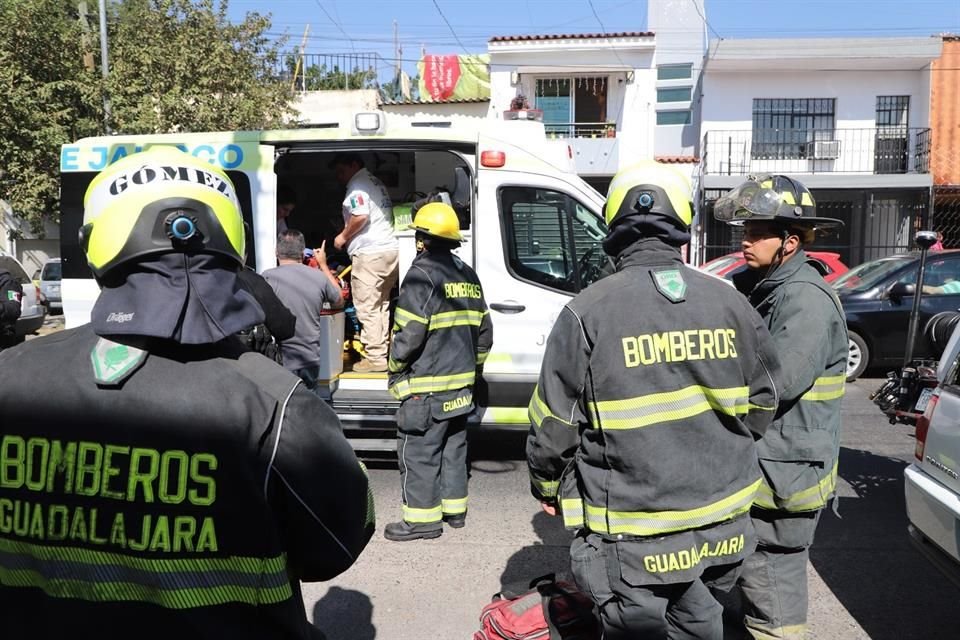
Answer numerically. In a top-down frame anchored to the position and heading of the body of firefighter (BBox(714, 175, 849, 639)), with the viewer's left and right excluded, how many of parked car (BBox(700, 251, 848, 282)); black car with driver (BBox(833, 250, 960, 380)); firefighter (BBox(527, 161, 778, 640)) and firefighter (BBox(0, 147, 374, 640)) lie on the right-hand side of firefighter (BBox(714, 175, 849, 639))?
2

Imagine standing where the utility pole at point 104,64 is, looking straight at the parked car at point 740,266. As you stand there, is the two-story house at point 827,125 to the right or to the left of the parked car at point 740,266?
left

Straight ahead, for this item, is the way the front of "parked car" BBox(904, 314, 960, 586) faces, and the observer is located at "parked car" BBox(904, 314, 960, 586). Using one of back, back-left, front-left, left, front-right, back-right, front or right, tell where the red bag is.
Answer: back

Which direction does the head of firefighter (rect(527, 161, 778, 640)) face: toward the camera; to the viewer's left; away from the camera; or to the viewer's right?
away from the camera

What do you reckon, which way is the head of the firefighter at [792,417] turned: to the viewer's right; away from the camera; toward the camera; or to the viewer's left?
to the viewer's left

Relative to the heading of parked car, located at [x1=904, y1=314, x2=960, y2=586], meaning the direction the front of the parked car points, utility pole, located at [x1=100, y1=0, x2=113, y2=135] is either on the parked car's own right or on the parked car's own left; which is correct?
on the parked car's own left

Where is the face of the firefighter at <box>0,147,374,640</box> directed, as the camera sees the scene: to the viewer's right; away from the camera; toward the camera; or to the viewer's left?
away from the camera

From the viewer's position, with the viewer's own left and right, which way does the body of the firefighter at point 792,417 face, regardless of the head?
facing to the left of the viewer

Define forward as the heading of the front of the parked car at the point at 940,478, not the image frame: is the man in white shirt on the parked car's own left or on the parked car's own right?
on the parked car's own left

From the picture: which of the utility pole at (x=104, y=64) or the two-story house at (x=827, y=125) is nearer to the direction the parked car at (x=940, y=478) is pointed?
the two-story house

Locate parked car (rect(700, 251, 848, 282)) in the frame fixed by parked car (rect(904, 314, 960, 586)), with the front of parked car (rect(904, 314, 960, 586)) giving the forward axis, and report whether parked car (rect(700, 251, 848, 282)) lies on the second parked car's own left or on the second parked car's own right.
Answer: on the second parked car's own left

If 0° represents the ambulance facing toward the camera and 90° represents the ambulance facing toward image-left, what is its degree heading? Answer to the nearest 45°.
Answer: approximately 270°

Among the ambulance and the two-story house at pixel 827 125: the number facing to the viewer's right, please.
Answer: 1
